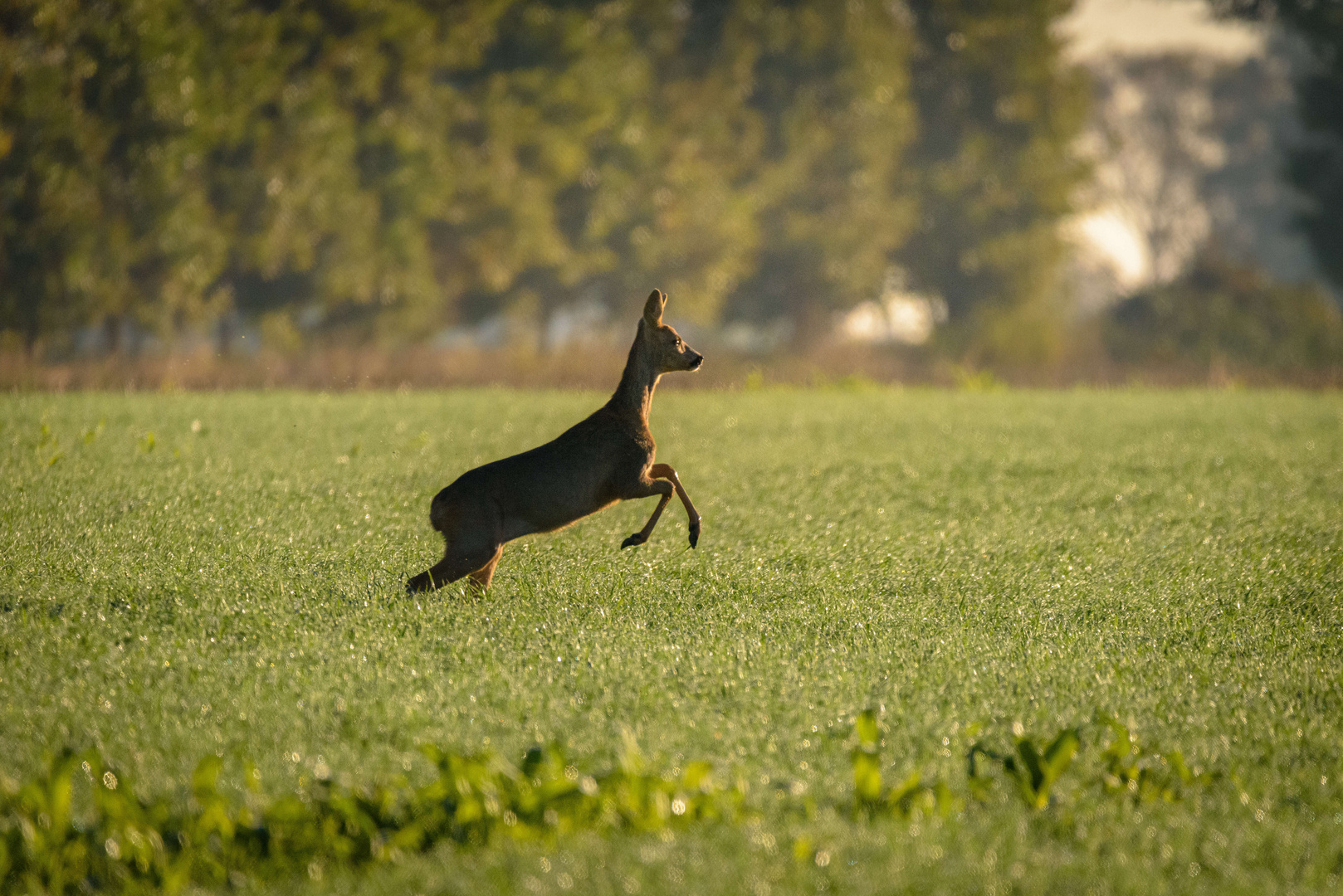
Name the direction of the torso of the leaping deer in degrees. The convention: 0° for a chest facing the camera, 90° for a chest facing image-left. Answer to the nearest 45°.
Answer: approximately 270°
